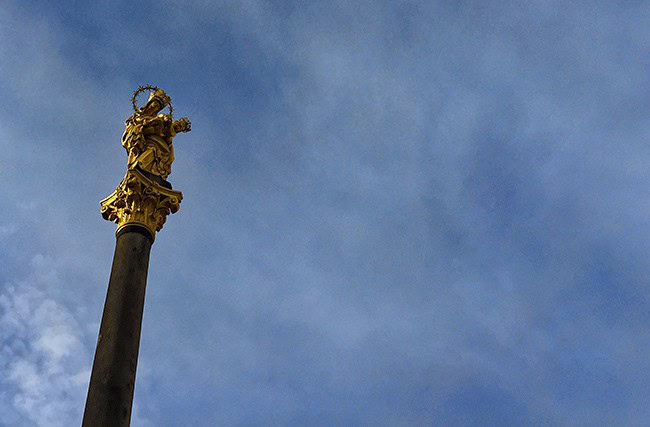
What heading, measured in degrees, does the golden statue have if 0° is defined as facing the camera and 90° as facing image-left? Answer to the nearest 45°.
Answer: approximately 315°
